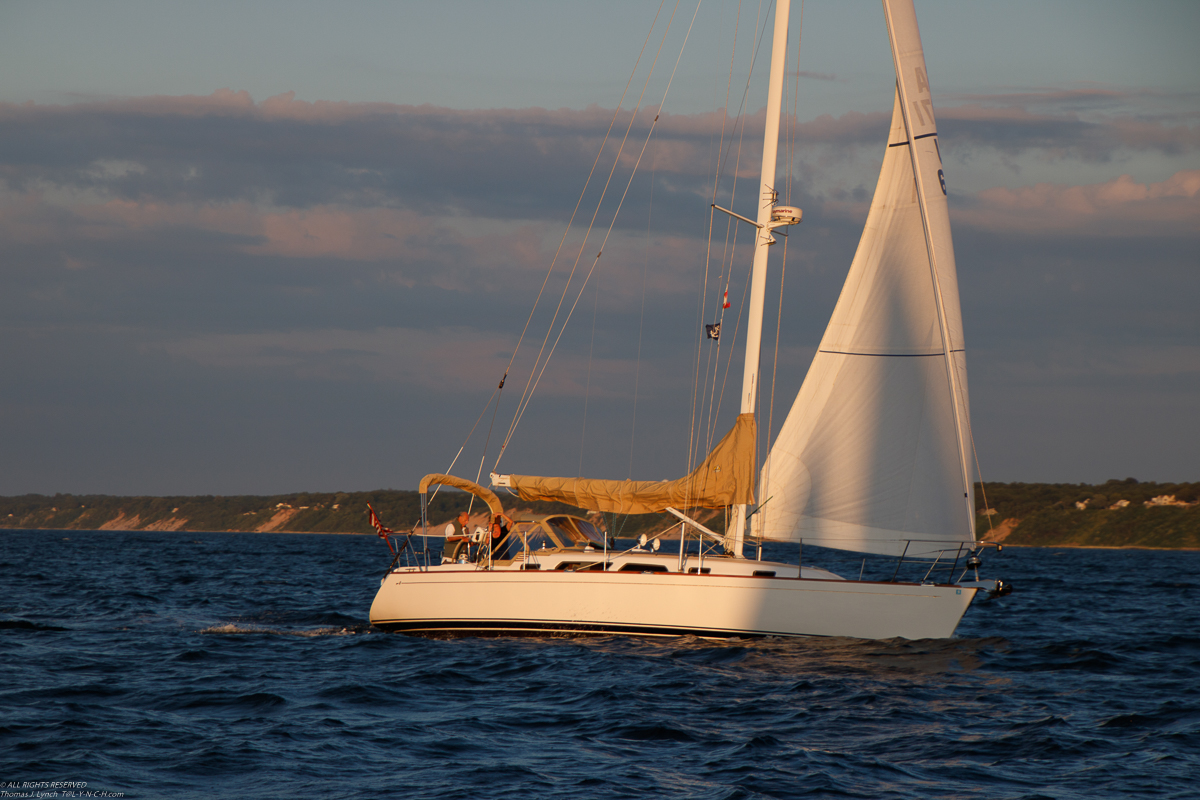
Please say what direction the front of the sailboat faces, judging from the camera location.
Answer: facing to the right of the viewer

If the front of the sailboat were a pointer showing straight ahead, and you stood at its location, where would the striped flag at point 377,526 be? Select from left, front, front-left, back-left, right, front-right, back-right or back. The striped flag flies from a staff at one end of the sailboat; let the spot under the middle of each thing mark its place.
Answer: back
